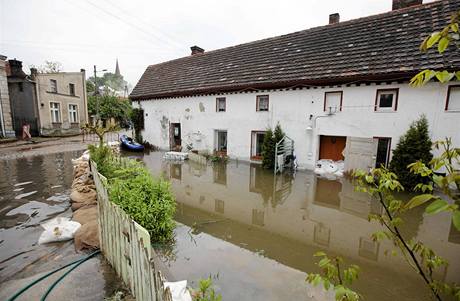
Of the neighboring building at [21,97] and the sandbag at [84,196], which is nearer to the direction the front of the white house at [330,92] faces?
the sandbag

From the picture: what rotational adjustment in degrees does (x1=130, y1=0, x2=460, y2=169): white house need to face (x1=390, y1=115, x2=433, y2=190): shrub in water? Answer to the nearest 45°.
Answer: approximately 90° to its left

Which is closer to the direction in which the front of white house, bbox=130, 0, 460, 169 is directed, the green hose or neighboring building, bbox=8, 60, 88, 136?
the green hose

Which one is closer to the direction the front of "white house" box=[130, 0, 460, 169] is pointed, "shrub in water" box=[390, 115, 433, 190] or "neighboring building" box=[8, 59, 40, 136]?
the neighboring building

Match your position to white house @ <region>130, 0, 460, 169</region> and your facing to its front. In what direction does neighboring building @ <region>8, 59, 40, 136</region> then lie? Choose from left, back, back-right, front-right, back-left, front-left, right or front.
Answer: front-right

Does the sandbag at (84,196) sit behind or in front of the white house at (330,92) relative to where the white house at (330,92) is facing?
in front

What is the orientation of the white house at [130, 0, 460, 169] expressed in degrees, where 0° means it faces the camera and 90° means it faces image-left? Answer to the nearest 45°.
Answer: approximately 45°

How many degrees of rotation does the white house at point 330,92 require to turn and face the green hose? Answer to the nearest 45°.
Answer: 0° — it already faces it

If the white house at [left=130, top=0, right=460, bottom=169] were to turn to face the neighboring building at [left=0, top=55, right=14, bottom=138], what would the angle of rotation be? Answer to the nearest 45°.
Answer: approximately 45° to its right

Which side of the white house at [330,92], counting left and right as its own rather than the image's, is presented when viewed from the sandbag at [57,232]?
front

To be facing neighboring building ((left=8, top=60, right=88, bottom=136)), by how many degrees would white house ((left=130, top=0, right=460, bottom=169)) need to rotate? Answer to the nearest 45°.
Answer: approximately 45° to its right

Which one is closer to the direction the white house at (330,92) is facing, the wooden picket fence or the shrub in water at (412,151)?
the wooden picket fence
